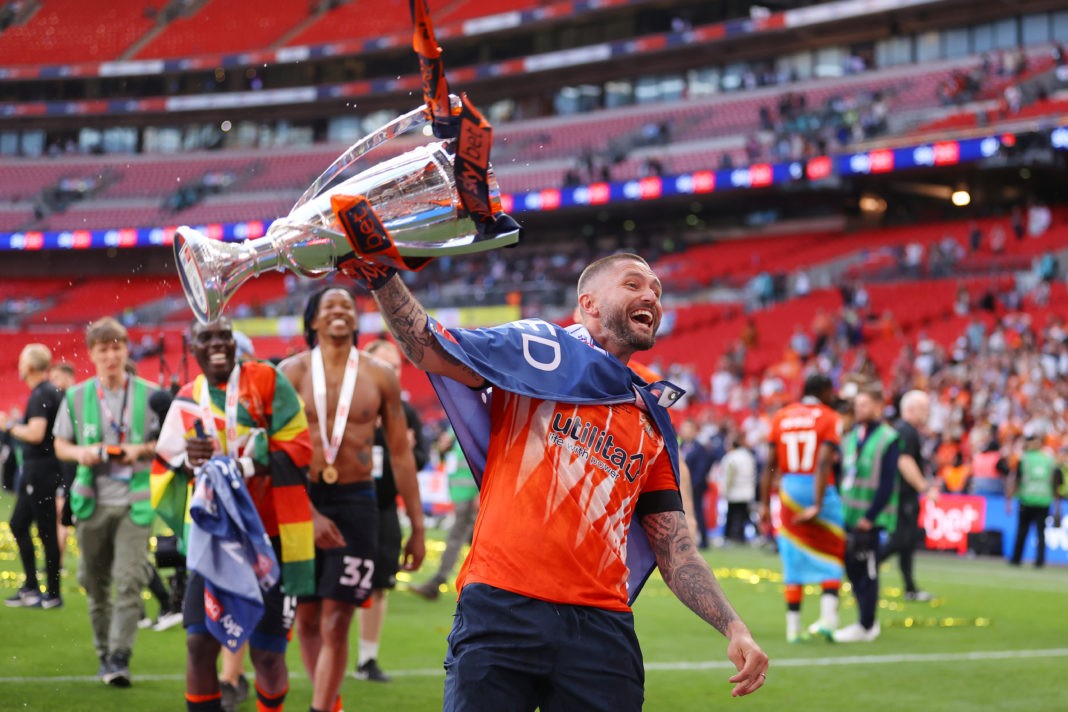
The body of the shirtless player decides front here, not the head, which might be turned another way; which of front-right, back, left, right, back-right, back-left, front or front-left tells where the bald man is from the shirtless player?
back-left

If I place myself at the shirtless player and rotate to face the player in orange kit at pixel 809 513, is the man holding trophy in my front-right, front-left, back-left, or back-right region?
back-right

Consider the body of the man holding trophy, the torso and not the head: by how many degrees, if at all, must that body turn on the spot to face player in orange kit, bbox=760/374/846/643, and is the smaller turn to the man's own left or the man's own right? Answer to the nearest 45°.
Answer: approximately 135° to the man's own left

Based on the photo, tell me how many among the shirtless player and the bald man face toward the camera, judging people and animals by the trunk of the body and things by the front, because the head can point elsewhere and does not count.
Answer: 1

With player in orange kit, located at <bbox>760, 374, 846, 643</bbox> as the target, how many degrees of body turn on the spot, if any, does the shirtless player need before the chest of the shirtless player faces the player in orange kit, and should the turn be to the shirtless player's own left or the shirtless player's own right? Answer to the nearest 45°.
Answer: approximately 135° to the shirtless player's own left

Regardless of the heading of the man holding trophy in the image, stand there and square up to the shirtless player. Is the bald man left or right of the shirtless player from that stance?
right

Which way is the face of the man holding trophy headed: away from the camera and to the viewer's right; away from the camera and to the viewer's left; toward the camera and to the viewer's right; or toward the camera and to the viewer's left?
toward the camera and to the viewer's right
